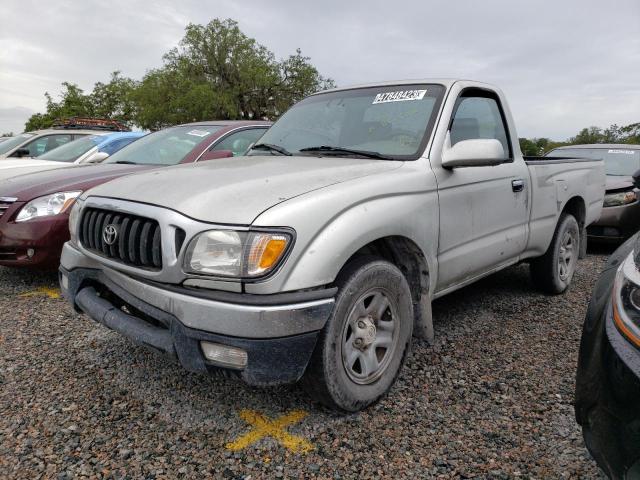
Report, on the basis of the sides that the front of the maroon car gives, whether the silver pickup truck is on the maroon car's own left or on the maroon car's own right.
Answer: on the maroon car's own left

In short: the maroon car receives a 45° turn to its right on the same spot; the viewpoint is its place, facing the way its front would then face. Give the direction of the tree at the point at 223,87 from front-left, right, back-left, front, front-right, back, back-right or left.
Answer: right

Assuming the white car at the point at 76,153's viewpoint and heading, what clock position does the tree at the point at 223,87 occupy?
The tree is roughly at 5 o'clock from the white car.

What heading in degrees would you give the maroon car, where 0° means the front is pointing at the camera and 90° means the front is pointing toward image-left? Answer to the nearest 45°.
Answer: approximately 45°

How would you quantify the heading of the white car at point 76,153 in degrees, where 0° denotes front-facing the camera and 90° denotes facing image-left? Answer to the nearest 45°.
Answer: approximately 45°

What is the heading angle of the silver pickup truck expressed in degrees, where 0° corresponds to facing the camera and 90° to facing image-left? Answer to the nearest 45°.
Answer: approximately 45°

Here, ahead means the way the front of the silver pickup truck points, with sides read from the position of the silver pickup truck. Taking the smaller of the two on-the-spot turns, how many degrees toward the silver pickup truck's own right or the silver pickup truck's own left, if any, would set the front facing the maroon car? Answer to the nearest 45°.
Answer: approximately 90° to the silver pickup truck's own right
